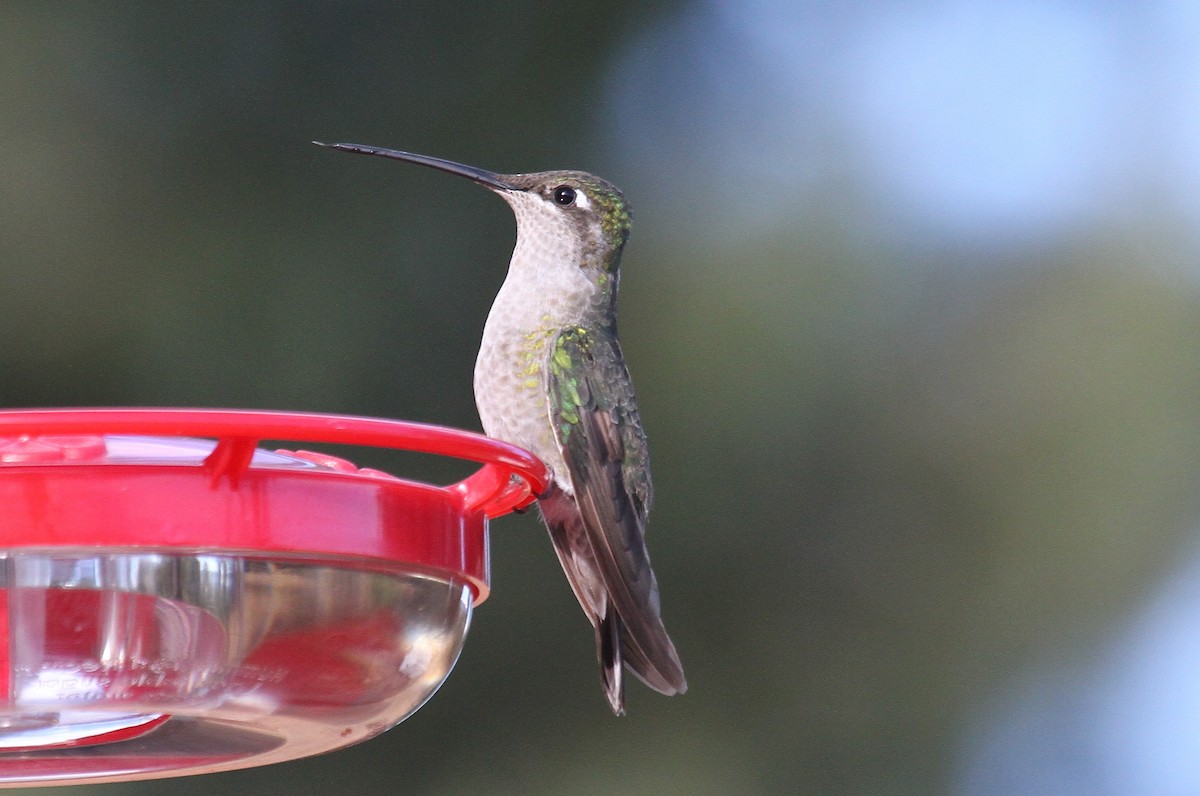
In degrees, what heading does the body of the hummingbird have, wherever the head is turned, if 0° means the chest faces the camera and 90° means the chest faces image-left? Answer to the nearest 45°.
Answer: approximately 90°
